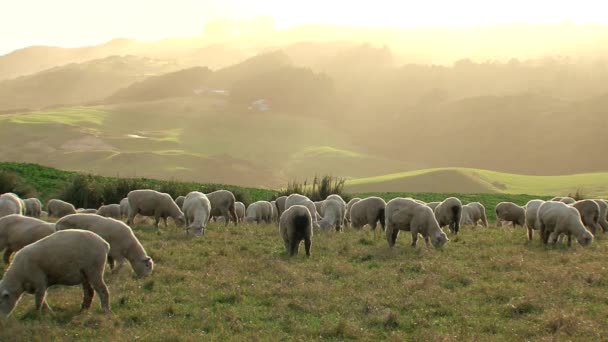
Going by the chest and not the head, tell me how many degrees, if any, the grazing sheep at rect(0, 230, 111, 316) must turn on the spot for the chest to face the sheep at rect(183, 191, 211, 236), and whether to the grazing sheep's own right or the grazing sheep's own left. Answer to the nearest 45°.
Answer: approximately 135° to the grazing sheep's own right

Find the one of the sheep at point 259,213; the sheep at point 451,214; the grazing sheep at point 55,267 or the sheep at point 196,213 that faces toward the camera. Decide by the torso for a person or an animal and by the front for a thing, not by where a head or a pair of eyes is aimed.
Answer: the sheep at point 196,213

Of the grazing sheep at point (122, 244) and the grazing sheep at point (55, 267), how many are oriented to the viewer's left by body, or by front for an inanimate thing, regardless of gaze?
1

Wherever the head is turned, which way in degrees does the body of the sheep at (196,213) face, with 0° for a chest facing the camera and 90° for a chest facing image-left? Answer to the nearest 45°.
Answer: approximately 0°

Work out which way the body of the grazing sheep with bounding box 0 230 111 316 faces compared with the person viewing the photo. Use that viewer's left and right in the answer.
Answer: facing to the left of the viewer

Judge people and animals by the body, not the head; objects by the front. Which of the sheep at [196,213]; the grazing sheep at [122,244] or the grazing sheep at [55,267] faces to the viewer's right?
the grazing sheep at [122,244]

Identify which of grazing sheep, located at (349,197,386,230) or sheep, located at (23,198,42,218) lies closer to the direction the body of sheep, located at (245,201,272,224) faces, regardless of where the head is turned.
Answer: the sheep

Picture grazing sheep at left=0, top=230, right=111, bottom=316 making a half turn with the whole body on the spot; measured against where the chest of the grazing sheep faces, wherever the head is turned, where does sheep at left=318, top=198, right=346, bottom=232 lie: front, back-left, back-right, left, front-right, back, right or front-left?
front-left

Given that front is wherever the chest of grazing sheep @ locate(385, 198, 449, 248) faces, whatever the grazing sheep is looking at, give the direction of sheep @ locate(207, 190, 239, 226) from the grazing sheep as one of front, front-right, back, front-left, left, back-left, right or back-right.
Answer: back-left

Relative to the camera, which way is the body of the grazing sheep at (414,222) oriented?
to the viewer's right

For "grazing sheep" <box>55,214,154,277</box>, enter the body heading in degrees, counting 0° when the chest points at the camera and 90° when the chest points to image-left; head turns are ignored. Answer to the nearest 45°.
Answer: approximately 270°

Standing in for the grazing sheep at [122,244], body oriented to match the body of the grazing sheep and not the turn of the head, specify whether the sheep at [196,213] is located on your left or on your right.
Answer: on your left

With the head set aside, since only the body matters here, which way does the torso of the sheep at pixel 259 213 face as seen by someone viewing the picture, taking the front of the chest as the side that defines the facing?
to the viewer's left
